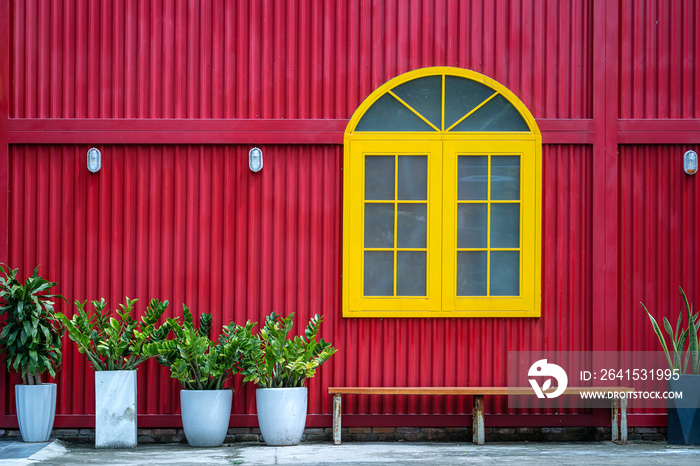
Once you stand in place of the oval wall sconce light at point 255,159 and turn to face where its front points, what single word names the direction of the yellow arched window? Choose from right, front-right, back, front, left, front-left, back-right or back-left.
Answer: left

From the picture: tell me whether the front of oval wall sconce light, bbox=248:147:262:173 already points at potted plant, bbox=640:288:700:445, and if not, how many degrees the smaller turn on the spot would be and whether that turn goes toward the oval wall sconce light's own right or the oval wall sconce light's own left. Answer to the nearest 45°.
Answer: approximately 90° to the oval wall sconce light's own left

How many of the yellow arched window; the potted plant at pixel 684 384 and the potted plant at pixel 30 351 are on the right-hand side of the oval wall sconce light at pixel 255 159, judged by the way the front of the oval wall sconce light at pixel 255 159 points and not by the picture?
1

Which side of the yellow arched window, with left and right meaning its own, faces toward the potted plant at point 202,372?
right

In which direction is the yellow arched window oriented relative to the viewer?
toward the camera

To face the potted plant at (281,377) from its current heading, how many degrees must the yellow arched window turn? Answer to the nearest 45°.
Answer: approximately 45° to its right

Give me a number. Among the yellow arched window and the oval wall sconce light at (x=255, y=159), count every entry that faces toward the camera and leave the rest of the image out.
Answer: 2

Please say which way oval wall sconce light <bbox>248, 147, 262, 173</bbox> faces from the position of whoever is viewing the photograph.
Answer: facing the viewer

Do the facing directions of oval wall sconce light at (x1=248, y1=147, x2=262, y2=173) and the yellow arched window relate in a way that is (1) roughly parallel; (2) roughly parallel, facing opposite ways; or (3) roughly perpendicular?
roughly parallel
